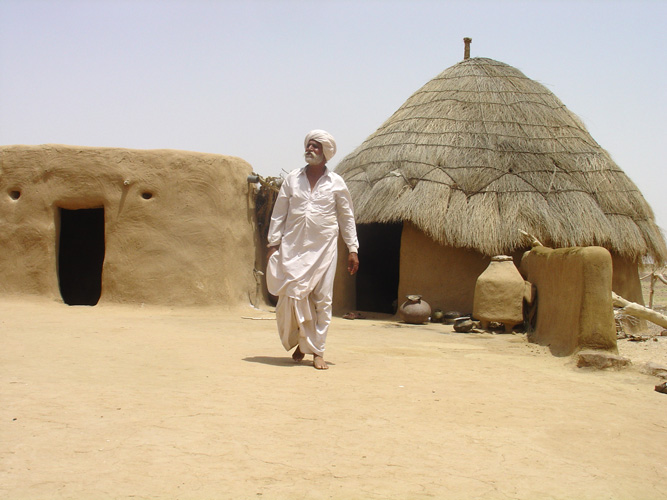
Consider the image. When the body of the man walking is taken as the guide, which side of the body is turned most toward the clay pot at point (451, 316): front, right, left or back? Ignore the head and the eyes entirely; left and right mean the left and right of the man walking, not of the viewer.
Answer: back

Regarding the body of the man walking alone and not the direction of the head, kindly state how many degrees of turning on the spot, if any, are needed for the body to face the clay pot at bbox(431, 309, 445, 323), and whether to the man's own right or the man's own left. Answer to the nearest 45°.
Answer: approximately 180°

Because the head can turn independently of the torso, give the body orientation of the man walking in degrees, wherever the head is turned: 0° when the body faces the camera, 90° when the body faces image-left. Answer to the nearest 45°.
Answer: approximately 0°

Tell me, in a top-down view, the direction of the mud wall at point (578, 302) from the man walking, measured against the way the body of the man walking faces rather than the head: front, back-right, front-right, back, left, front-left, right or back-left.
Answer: left

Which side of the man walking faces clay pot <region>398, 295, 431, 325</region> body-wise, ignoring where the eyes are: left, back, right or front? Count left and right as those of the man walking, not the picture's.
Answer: back

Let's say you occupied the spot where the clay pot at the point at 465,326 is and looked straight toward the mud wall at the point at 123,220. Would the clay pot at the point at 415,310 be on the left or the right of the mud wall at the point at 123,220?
right

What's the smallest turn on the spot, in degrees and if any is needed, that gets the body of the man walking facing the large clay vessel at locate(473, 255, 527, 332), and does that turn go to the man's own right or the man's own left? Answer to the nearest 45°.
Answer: approximately 135° to the man's own left

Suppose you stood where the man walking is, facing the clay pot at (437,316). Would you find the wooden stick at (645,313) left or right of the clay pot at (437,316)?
right
